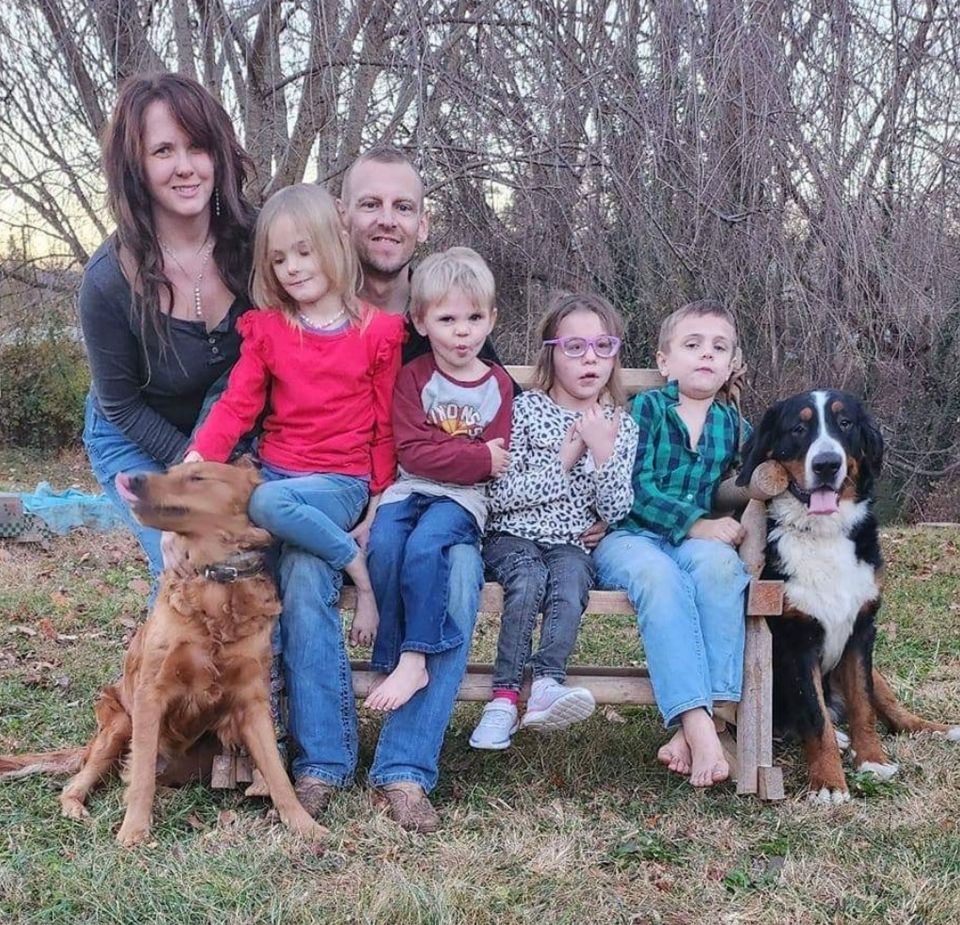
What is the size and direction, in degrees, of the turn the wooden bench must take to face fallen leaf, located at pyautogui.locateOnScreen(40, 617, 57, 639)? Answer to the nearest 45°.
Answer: approximately 135° to its right

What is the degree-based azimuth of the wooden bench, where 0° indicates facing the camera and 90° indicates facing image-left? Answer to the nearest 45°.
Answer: approximately 0°

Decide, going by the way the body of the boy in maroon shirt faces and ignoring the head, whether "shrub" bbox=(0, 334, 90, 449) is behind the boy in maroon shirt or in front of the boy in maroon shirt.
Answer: behind

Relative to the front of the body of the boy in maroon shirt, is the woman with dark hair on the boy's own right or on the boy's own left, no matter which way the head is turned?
on the boy's own right

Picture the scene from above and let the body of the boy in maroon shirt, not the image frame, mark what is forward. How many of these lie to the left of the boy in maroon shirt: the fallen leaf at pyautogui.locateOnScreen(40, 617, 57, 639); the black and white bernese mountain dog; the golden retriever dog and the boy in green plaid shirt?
2
